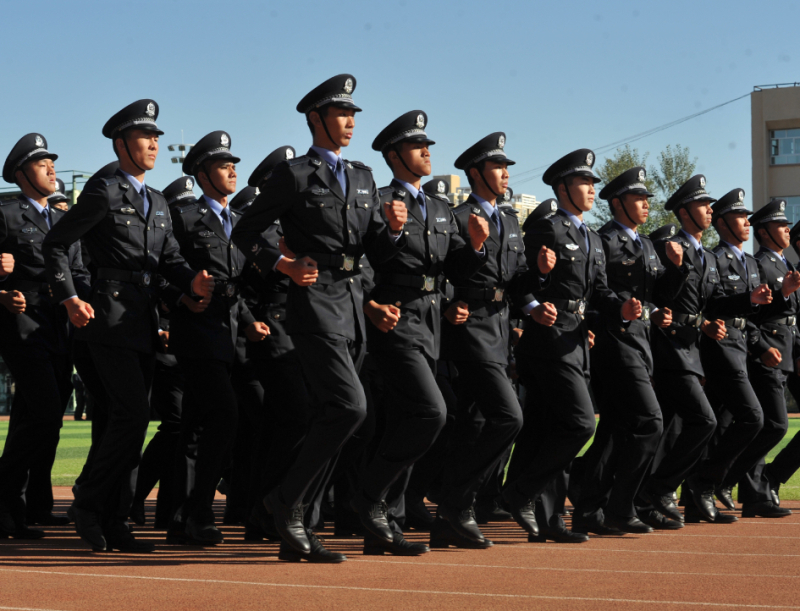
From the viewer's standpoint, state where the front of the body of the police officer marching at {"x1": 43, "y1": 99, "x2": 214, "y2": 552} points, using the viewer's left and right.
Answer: facing the viewer and to the right of the viewer
